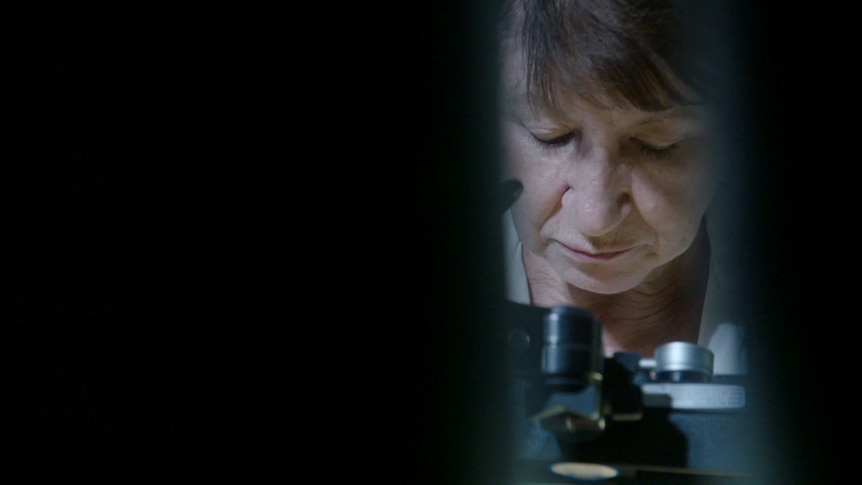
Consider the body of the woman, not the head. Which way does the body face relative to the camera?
toward the camera

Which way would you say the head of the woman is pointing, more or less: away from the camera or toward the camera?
toward the camera
